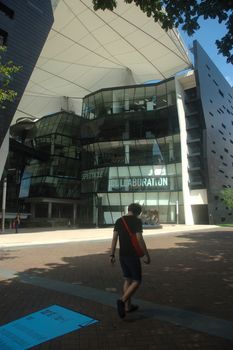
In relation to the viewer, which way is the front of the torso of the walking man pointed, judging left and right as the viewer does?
facing away from the viewer and to the right of the viewer
